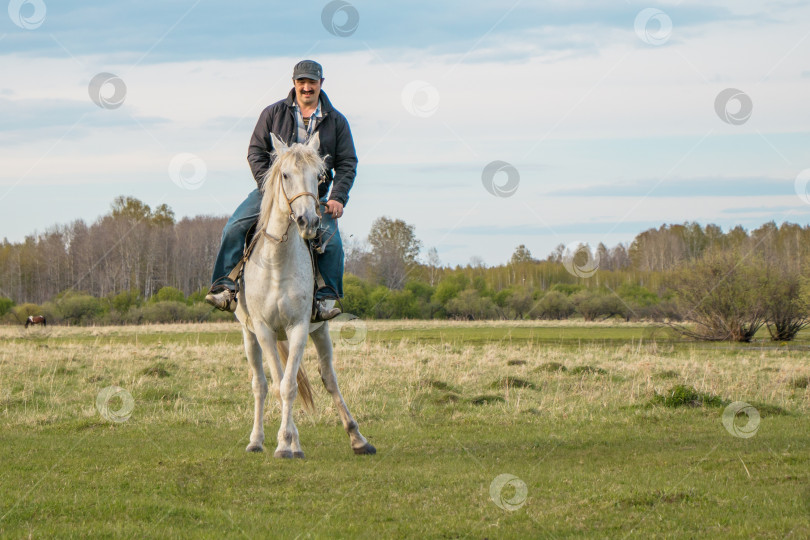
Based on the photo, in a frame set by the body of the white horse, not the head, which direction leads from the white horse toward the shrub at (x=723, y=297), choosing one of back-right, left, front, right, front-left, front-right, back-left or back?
back-left

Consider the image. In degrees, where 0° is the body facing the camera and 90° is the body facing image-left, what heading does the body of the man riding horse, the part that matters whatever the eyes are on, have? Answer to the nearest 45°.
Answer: approximately 0°

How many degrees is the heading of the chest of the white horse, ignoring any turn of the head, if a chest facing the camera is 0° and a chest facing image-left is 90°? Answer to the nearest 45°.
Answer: approximately 0°

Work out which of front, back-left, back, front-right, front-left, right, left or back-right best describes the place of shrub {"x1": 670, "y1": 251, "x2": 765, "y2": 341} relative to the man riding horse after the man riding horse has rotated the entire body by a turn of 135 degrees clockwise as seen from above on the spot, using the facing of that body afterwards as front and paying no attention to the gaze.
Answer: right
